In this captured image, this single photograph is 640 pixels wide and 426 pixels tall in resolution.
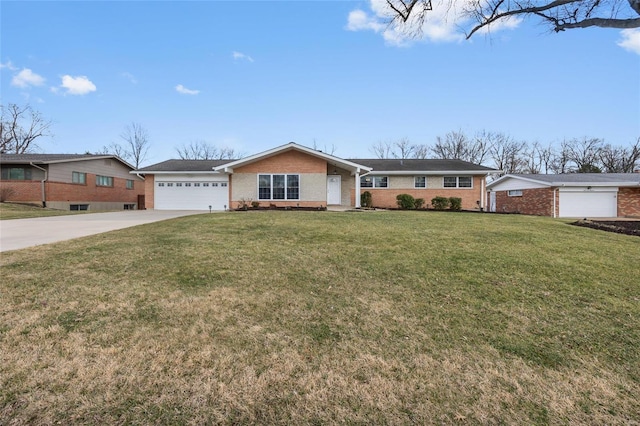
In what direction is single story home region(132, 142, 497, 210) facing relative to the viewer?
toward the camera

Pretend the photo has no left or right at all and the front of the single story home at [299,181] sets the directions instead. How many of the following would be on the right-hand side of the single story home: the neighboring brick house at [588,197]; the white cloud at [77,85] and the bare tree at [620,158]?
1

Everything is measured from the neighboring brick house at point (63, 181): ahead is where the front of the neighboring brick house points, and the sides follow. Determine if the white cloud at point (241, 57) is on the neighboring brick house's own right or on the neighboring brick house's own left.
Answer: on the neighboring brick house's own left

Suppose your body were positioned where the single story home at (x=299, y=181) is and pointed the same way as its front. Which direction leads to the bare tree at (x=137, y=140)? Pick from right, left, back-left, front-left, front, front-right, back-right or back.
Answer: back-right

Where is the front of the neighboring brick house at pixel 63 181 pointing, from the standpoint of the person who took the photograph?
facing the viewer and to the left of the viewer

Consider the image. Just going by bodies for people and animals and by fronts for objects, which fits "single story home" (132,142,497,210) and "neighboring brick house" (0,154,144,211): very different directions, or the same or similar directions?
same or similar directions

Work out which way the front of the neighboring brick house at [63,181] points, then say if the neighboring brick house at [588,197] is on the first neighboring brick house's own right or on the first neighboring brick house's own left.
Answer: on the first neighboring brick house's own left

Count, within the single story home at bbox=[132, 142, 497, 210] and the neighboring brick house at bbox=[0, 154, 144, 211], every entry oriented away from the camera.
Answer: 0
